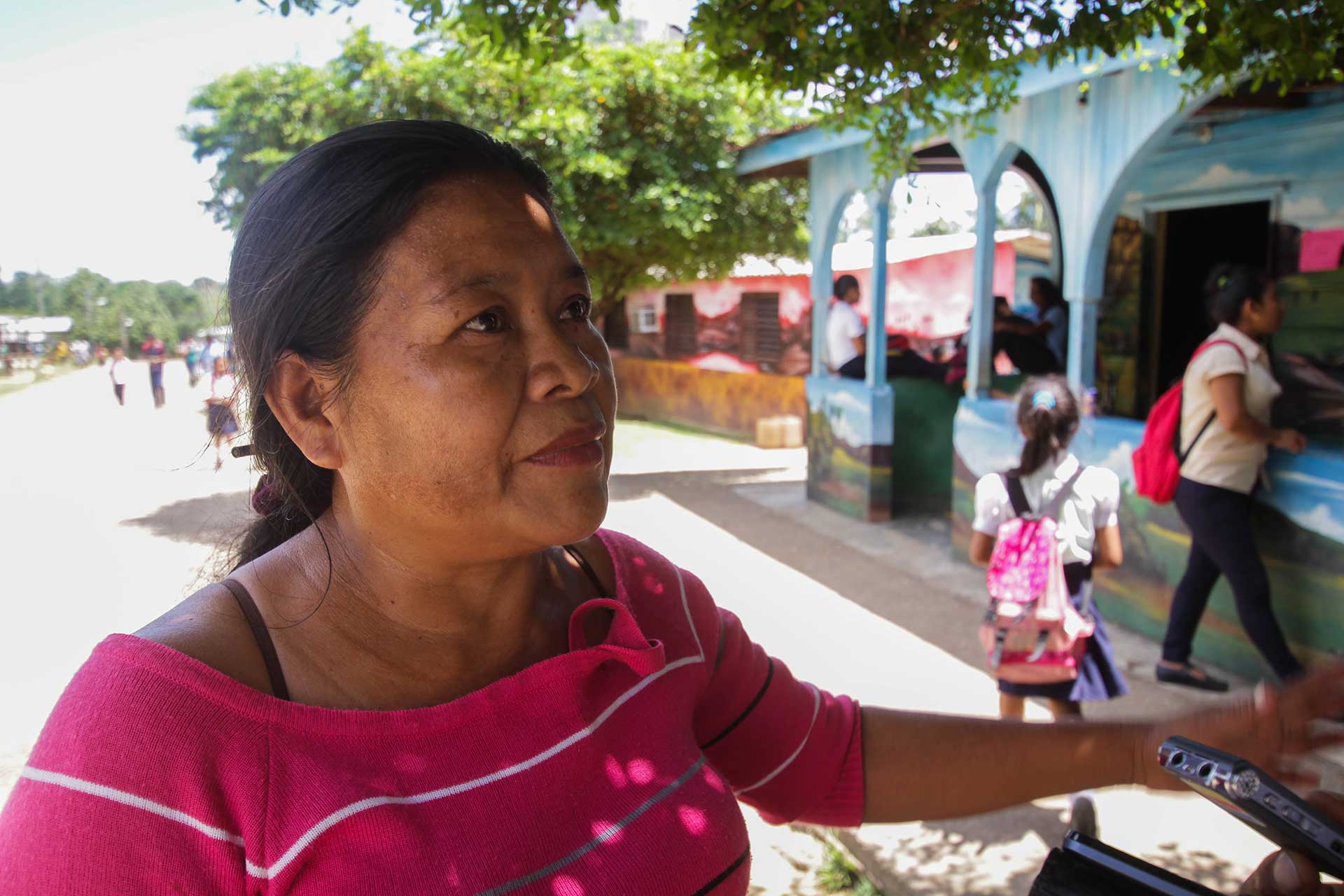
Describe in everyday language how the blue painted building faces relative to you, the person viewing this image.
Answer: facing the viewer and to the left of the viewer

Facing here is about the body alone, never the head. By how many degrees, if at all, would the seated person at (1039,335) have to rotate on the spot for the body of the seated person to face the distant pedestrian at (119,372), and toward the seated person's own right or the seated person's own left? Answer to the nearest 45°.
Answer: approximately 45° to the seated person's own right

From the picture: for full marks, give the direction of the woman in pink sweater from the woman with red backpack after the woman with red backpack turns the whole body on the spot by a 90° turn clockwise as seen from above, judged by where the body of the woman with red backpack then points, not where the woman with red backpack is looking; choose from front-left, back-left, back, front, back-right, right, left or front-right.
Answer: front

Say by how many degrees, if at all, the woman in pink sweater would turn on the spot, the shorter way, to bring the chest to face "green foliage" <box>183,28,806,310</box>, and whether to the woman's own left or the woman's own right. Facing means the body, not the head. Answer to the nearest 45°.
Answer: approximately 135° to the woman's own left

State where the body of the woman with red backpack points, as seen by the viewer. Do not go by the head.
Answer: to the viewer's right

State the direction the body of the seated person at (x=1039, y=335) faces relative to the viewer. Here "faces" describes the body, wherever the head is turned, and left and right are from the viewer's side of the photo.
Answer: facing to the left of the viewer

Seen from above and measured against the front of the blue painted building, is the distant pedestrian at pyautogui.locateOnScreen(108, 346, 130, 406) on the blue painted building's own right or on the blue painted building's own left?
on the blue painted building's own right

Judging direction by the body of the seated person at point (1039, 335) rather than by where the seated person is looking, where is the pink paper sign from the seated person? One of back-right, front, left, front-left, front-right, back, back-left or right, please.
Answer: back-left

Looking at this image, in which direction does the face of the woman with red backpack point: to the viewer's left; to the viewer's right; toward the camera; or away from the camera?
to the viewer's right

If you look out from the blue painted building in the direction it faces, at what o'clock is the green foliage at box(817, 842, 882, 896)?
The green foliage is roughly at 11 o'clock from the blue painted building.

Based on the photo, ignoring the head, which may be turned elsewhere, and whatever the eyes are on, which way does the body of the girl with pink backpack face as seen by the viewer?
away from the camera

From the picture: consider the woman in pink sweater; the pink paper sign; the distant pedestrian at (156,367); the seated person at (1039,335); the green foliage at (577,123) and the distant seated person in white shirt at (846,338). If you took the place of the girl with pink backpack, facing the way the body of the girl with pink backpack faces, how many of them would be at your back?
1

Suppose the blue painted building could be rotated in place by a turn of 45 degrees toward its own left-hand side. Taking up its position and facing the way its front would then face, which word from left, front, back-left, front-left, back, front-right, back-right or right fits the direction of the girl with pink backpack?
front

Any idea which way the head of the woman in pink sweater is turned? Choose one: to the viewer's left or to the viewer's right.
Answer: to the viewer's right

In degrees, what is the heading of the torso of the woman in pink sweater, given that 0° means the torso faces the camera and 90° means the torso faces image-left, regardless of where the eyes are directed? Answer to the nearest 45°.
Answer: approximately 315°

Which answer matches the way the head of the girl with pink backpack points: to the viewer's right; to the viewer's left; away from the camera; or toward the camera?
away from the camera
